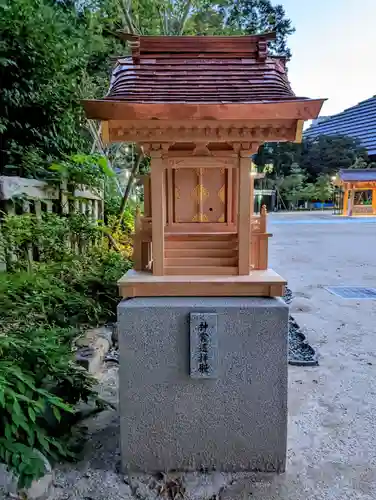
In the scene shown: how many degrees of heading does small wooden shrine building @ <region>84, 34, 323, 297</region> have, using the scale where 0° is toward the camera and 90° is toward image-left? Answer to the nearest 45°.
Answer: approximately 0°

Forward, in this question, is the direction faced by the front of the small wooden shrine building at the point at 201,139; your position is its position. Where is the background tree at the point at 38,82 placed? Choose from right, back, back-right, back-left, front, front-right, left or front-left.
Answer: back-right

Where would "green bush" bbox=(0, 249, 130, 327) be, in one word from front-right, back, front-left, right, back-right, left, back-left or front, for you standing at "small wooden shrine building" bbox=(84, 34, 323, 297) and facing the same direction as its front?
back-right

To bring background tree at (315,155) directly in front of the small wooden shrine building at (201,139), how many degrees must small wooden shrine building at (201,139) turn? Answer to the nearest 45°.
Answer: approximately 180°

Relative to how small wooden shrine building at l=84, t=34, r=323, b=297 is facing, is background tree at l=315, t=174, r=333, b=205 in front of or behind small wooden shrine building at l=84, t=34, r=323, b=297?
behind
